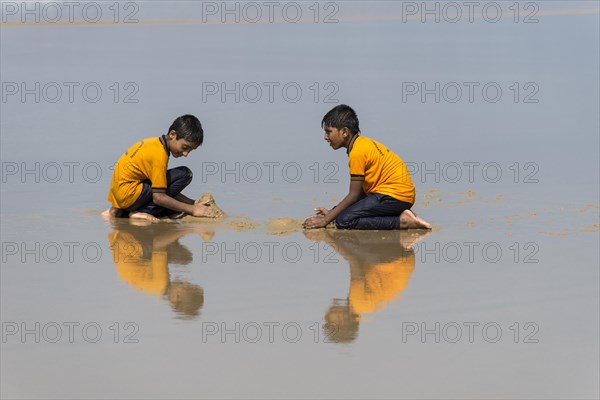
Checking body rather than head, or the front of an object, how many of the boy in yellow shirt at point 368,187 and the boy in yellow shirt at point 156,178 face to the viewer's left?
1

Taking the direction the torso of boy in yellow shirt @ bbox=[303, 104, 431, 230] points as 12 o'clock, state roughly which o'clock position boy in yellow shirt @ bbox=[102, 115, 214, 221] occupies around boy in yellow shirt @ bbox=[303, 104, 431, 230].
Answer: boy in yellow shirt @ bbox=[102, 115, 214, 221] is roughly at 12 o'clock from boy in yellow shirt @ bbox=[303, 104, 431, 230].

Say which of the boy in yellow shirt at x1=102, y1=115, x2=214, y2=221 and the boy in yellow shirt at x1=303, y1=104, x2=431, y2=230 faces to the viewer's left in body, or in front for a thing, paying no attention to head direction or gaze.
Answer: the boy in yellow shirt at x1=303, y1=104, x2=431, y2=230

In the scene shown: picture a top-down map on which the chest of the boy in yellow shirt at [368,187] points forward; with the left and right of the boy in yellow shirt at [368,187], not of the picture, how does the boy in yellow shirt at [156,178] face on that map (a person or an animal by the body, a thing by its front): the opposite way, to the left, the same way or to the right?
the opposite way

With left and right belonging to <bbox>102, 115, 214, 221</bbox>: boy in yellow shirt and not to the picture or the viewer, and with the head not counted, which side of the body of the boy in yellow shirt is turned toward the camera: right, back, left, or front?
right

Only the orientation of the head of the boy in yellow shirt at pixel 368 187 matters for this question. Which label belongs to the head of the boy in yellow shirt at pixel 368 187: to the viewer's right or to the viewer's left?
to the viewer's left

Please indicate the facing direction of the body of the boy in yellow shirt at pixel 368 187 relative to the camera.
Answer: to the viewer's left
